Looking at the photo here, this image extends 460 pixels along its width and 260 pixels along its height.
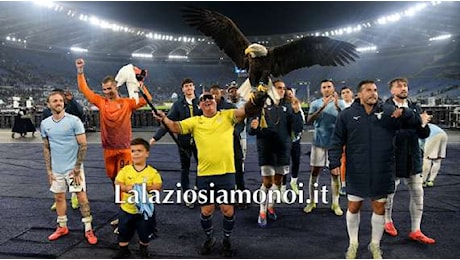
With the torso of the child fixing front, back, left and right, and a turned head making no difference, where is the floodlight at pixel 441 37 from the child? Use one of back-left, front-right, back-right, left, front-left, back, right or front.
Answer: back-left

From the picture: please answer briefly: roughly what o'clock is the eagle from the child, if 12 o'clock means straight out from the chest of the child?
The eagle is roughly at 8 o'clock from the child.

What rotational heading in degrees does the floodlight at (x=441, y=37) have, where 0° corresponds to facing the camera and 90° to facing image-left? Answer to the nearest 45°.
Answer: approximately 45°

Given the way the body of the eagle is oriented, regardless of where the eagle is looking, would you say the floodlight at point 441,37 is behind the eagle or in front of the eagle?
behind

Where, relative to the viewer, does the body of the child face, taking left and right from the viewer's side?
facing the viewer

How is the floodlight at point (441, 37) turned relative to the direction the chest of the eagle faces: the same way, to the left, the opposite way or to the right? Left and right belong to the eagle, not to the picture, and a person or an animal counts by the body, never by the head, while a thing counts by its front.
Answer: the same way

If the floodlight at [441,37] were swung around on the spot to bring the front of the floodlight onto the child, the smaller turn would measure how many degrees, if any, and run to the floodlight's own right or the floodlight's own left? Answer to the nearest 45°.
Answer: approximately 45° to the floodlight's own left

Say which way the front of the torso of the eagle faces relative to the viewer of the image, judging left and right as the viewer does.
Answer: facing the viewer and to the left of the viewer

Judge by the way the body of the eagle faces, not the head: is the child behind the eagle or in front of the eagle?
in front
